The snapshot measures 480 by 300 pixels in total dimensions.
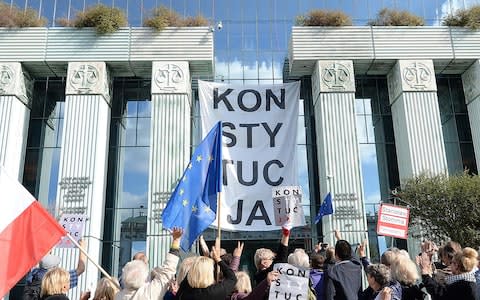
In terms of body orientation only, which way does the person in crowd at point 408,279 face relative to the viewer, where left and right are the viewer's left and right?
facing away from the viewer

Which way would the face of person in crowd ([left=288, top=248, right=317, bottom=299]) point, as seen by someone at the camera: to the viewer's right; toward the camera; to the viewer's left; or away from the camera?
away from the camera

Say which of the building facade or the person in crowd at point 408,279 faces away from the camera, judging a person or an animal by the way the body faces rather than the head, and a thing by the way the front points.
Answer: the person in crowd

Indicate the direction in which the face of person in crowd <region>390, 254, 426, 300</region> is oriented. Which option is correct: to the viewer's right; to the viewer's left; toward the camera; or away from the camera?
away from the camera

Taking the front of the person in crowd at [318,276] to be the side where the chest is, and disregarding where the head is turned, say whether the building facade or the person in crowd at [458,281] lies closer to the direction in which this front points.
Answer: the building facade

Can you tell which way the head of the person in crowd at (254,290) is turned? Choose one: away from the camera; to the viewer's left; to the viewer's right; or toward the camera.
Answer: away from the camera

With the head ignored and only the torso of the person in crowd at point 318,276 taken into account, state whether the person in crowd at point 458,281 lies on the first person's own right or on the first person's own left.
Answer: on the first person's own right

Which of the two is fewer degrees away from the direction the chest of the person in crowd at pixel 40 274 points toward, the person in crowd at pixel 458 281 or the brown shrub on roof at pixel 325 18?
the brown shrub on roof

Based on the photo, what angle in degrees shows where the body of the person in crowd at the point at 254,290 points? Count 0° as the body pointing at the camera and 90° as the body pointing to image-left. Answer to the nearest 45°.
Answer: approximately 180°

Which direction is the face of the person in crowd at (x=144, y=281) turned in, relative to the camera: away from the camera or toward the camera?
away from the camera

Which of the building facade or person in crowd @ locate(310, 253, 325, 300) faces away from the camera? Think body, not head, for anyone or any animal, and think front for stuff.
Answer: the person in crowd

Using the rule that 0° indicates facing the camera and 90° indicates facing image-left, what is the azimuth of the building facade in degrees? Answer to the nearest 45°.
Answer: approximately 0°

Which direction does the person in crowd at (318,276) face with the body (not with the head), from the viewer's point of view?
away from the camera

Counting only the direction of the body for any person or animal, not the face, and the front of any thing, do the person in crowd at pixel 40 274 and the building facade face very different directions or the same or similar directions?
very different directions
